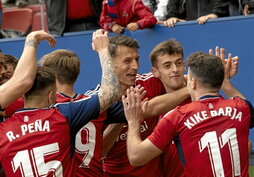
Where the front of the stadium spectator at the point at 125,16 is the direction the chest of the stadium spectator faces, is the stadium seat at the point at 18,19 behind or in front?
behind

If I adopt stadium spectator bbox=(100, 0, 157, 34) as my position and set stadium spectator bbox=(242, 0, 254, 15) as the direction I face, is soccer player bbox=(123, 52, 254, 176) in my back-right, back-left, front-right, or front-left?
front-right

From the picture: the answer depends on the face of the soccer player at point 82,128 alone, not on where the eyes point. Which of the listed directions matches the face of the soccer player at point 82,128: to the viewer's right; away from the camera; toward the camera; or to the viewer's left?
away from the camera

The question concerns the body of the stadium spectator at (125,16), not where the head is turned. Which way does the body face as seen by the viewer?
toward the camera

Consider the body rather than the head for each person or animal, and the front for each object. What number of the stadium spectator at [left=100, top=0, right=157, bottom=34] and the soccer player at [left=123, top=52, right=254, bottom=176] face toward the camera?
1

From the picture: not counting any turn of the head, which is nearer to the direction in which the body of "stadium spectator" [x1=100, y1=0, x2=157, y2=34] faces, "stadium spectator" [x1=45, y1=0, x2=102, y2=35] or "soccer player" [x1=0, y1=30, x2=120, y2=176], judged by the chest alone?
the soccer player

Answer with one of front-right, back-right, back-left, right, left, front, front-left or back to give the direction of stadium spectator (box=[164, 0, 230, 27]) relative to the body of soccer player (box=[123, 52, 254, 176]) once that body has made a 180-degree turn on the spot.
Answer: back-left

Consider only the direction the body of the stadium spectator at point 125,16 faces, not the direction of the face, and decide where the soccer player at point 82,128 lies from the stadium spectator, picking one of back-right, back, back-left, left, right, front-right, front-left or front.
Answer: front

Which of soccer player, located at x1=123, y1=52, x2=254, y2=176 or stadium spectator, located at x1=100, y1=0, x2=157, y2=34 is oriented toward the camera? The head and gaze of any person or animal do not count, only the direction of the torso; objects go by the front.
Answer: the stadium spectator

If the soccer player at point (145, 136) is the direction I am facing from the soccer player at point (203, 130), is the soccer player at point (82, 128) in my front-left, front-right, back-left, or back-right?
front-left

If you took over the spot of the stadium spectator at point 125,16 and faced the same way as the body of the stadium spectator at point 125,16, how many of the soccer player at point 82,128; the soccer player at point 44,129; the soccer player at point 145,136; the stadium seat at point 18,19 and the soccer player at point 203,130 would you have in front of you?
4

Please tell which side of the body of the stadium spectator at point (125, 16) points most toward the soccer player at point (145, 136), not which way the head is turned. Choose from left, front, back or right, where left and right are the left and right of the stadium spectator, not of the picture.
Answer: front

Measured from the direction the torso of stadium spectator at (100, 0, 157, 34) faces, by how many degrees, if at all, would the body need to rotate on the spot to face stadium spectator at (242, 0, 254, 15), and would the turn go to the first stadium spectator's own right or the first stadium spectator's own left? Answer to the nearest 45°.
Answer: approximately 90° to the first stadium spectator's own left

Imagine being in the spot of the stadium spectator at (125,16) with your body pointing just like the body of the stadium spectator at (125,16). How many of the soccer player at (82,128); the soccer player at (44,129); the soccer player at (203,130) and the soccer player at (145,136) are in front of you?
4

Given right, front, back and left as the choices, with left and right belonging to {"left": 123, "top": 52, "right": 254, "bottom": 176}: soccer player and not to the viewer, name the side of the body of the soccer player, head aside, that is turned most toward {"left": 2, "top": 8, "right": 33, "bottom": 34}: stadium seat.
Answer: front
